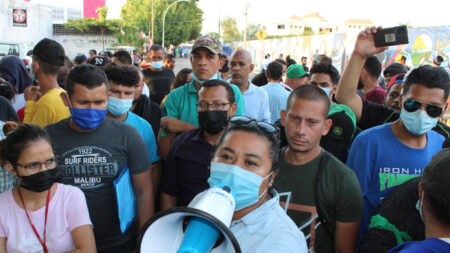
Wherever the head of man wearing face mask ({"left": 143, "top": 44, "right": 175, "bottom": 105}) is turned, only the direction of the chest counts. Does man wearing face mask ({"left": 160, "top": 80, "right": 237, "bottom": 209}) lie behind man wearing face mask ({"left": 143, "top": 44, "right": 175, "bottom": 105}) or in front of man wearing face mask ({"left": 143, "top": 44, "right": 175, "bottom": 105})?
in front

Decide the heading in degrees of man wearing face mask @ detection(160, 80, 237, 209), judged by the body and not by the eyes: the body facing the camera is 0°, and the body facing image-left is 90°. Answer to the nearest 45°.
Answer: approximately 0°

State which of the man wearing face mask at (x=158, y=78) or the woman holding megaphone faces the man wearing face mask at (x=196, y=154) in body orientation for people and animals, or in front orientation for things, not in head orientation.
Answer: the man wearing face mask at (x=158, y=78)

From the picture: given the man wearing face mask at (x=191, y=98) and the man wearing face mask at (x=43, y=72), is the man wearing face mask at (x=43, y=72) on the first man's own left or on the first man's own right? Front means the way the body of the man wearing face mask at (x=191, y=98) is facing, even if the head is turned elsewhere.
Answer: on the first man's own right

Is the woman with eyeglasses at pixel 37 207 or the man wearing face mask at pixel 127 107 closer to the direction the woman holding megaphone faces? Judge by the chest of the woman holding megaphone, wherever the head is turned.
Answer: the woman with eyeglasses

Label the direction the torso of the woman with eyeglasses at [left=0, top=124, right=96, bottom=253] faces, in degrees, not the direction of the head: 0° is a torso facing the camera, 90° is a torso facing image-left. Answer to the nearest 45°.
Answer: approximately 315°

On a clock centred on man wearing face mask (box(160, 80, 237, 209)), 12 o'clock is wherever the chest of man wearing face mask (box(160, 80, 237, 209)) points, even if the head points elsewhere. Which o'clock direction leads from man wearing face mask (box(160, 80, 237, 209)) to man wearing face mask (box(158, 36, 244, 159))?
man wearing face mask (box(158, 36, 244, 159)) is roughly at 6 o'clock from man wearing face mask (box(160, 80, 237, 209)).
